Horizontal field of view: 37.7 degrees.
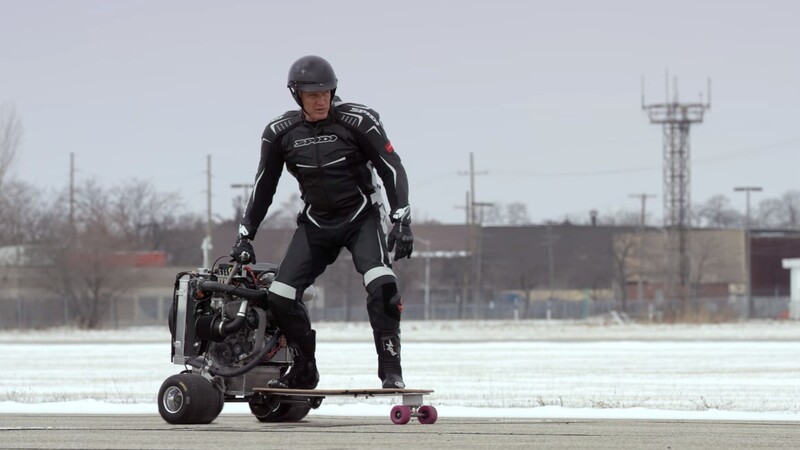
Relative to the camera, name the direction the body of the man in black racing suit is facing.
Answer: toward the camera
